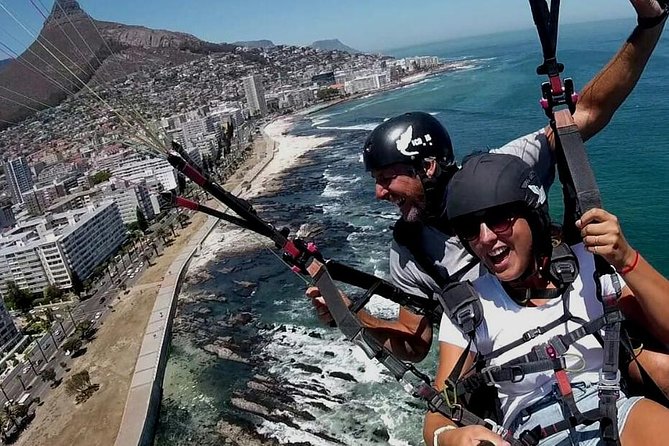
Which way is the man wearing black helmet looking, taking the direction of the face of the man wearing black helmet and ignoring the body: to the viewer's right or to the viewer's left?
to the viewer's left

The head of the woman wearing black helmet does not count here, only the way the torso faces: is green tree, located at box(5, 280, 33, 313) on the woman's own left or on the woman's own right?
on the woman's own right

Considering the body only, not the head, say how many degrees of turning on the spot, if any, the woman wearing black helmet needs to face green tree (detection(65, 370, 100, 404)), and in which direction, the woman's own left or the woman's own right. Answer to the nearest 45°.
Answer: approximately 135° to the woman's own right

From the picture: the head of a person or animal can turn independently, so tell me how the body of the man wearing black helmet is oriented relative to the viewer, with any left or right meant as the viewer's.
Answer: facing the viewer and to the left of the viewer

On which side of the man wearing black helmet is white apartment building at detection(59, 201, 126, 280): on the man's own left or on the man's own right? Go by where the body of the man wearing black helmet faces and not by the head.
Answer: on the man's own right

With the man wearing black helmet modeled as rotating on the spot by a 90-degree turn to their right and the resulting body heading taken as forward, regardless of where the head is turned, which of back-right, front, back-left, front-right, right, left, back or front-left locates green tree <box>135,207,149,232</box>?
front

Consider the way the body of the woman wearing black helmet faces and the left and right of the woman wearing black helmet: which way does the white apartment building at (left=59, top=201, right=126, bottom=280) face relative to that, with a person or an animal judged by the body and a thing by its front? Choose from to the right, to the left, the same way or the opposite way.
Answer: to the left

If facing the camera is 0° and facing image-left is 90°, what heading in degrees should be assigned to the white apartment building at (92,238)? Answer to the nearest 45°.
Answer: approximately 315°

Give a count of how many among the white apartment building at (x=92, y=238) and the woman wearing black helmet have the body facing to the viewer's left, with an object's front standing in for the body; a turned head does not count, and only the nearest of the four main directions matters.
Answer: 0

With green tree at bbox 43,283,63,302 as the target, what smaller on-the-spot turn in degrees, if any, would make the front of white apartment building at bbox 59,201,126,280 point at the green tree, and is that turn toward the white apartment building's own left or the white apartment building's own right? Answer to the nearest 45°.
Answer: approximately 90° to the white apartment building's own right

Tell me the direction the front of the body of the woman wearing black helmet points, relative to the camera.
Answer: toward the camera

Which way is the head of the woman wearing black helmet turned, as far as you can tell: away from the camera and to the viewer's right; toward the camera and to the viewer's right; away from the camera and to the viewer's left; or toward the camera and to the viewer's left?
toward the camera and to the viewer's left

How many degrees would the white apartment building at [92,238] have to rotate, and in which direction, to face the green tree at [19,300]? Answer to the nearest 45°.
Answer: approximately 90° to its right

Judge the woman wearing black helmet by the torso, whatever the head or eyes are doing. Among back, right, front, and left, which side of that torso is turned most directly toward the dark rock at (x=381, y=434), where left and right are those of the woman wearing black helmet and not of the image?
back
